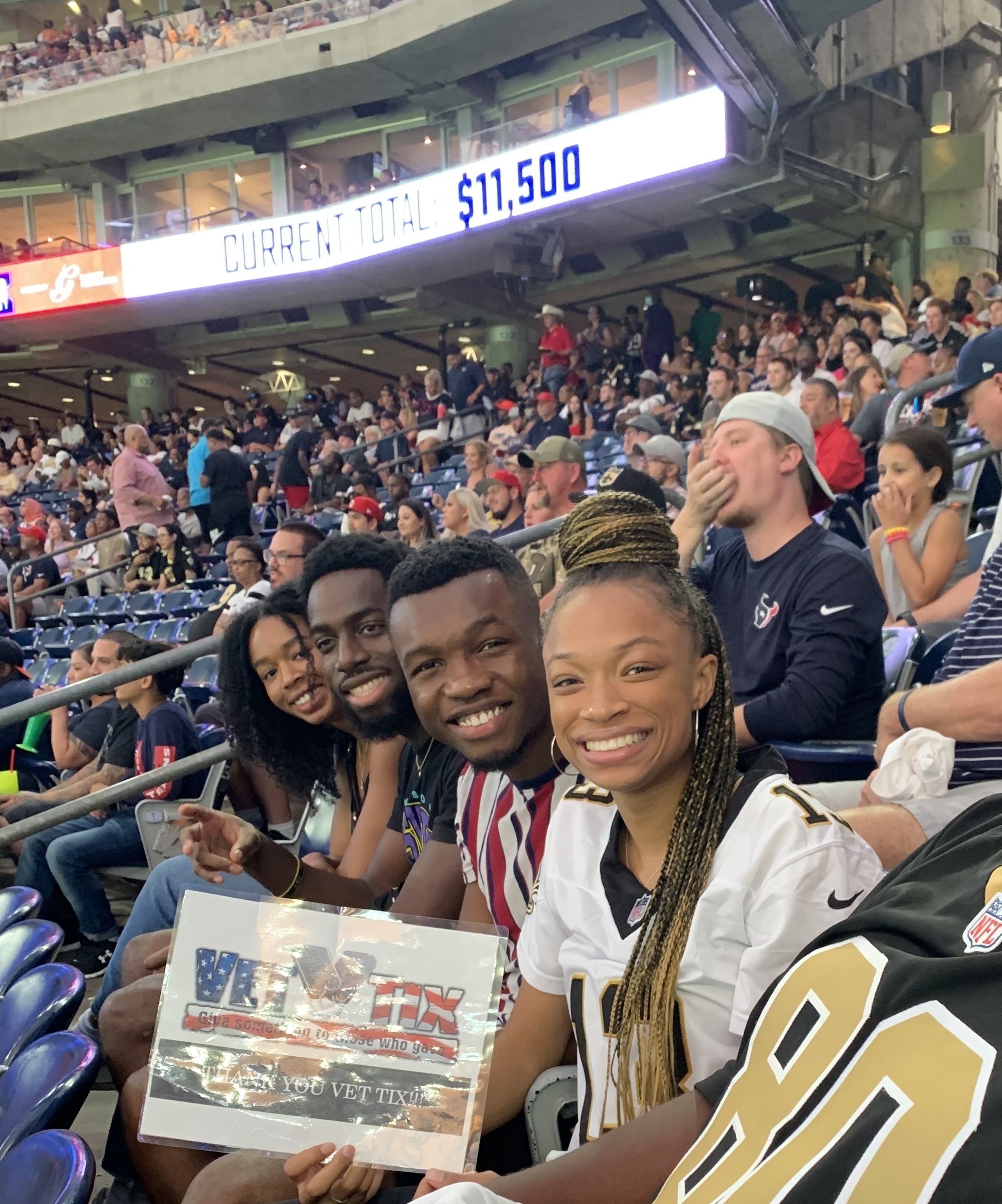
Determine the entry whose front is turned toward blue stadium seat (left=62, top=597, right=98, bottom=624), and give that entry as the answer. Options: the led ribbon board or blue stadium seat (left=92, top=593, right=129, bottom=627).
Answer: the led ribbon board

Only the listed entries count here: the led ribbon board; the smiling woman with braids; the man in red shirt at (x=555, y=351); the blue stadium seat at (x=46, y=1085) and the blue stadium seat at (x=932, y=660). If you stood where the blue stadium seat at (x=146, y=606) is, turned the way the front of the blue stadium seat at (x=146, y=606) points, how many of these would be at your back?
2

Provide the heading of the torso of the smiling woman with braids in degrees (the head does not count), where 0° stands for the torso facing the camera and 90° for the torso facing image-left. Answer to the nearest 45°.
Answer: approximately 45°

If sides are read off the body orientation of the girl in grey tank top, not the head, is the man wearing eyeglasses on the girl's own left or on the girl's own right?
on the girl's own right

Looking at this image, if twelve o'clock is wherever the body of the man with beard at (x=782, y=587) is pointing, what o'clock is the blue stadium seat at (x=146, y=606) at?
The blue stadium seat is roughly at 3 o'clock from the man with beard.

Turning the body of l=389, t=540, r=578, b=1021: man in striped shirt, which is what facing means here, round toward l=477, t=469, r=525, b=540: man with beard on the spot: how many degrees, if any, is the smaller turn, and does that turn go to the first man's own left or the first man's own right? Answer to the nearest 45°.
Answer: approximately 135° to the first man's own right

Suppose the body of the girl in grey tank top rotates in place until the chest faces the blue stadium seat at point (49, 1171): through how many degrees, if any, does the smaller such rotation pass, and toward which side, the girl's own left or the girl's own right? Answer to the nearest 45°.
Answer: approximately 45° to the girl's own left
